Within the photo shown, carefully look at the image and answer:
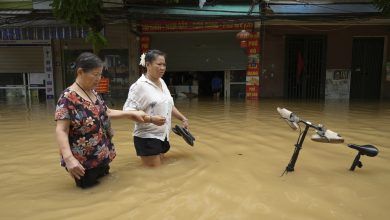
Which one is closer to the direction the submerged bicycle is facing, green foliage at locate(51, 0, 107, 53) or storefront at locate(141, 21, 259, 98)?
the green foliage

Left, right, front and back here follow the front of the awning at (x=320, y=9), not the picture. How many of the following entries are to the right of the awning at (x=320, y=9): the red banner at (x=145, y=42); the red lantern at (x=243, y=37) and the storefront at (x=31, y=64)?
3

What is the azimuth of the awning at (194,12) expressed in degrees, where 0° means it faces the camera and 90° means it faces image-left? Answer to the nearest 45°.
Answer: approximately 0°

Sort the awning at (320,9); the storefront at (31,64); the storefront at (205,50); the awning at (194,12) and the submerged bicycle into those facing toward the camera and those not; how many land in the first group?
4

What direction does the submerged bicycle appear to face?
to the viewer's left

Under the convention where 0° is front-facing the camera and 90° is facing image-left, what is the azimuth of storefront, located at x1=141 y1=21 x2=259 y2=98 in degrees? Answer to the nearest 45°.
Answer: approximately 0°

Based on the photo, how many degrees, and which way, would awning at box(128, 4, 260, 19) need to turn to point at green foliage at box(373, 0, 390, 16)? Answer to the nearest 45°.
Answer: approximately 45° to its left
